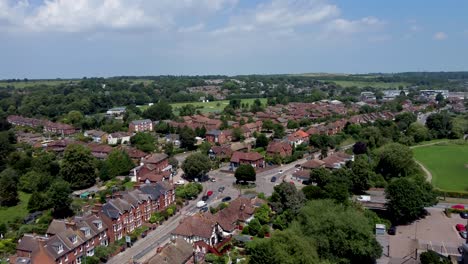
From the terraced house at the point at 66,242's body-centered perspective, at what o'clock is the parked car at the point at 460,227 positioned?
The parked car is roughly at 11 o'clock from the terraced house.

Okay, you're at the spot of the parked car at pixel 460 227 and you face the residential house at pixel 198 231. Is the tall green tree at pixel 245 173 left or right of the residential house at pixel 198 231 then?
right

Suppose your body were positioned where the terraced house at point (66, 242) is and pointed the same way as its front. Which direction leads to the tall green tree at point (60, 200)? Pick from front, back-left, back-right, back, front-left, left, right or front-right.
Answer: back-left

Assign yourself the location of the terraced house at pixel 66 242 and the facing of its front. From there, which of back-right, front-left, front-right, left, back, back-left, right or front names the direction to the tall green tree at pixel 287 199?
front-left

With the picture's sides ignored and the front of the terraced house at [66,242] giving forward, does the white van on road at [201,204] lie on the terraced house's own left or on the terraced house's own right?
on the terraced house's own left

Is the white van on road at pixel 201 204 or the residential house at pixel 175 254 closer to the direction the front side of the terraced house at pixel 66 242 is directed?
the residential house

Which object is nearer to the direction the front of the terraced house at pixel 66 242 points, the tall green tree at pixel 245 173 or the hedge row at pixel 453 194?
the hedge row

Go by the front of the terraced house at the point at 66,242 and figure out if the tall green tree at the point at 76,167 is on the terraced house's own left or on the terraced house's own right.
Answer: on the terraced house's own left

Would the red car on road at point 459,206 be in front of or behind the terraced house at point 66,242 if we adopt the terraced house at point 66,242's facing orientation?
in front

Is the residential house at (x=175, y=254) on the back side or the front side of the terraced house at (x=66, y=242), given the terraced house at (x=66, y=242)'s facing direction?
on the front side

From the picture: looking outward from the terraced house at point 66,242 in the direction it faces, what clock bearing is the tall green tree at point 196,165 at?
The tall green tree is roughly at 9 o'clock from the terraced house.

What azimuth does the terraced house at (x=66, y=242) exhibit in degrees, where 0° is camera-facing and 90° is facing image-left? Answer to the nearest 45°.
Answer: approximately 315°

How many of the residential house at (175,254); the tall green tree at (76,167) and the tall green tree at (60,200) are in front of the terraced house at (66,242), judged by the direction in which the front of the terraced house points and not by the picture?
1

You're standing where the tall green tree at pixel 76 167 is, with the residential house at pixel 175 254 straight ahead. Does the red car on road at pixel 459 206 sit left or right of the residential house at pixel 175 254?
left

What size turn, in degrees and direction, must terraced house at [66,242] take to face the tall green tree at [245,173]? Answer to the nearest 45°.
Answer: approximately 90° to its left

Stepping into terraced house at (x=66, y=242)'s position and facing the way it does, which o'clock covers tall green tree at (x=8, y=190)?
The tall green tree is roughly at 7 o'clock from the terraced house.
